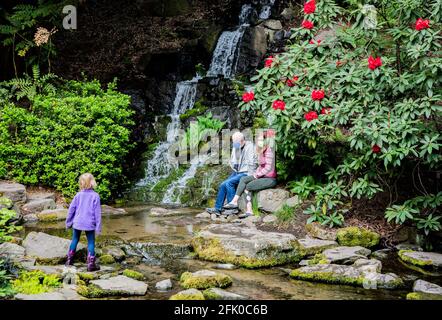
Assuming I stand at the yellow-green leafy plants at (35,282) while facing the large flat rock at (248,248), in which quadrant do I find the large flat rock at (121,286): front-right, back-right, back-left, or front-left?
front-right

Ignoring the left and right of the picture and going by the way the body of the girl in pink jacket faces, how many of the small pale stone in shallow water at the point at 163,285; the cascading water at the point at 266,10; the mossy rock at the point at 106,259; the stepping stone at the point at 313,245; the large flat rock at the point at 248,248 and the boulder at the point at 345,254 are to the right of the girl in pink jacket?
1

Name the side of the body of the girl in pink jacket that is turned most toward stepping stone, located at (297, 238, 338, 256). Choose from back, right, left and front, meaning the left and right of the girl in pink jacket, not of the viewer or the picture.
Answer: left

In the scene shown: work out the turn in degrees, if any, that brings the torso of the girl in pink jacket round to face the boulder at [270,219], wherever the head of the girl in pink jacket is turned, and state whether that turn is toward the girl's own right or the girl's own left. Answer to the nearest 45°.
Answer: approximately 90° to the girl's own left

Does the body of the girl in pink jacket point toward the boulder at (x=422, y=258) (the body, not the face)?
no

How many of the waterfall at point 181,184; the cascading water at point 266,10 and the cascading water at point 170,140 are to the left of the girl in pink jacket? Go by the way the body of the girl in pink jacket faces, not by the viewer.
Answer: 0

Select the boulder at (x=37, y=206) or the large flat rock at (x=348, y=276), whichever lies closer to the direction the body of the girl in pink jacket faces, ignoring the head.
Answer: the boulder

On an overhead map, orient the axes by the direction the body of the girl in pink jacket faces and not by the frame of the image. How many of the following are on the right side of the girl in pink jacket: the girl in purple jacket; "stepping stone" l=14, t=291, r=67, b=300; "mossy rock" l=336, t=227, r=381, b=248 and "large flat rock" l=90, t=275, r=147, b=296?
0

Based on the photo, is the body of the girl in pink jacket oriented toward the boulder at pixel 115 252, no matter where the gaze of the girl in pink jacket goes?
yes

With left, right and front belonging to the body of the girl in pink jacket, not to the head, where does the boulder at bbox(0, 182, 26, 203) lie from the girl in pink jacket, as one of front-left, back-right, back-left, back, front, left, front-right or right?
front

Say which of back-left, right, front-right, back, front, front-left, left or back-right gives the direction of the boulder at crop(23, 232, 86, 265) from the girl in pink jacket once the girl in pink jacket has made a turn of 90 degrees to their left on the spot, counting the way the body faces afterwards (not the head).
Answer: front-right

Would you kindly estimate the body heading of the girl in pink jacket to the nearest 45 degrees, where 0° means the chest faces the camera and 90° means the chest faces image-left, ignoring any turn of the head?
approximately 90°

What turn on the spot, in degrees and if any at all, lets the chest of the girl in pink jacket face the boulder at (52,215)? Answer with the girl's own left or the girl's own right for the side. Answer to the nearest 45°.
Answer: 0° — they already face it

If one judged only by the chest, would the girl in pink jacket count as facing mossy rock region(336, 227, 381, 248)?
no
